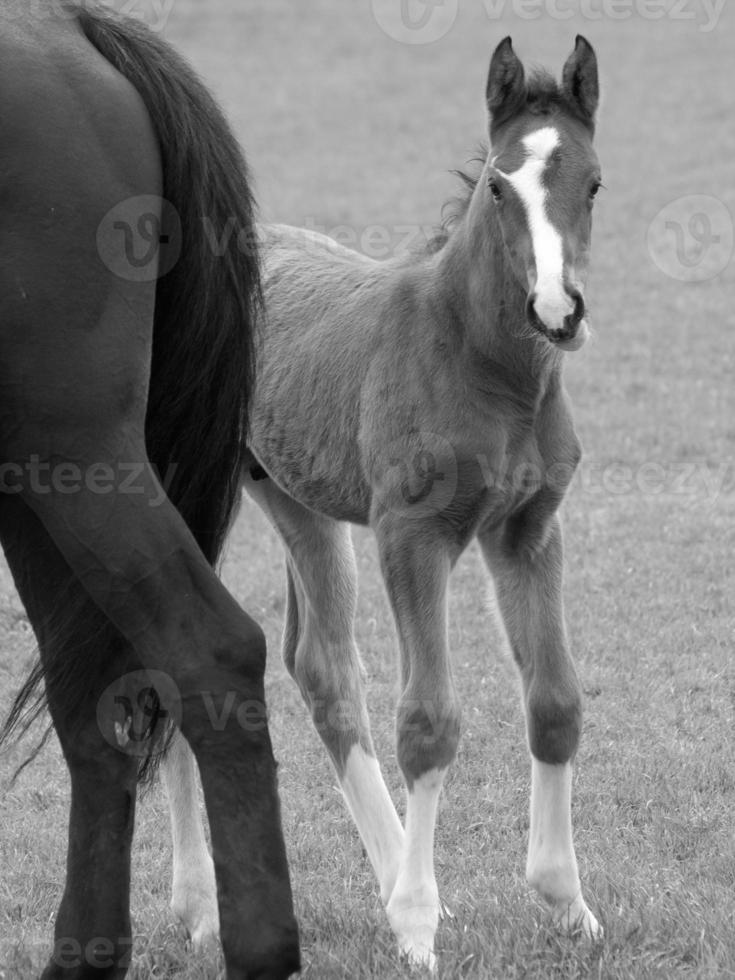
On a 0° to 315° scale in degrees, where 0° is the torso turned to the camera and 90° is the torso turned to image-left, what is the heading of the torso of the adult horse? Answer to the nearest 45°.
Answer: approximately 90°

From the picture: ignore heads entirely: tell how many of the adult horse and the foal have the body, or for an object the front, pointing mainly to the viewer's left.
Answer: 1

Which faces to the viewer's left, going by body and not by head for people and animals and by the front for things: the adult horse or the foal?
the adult horse

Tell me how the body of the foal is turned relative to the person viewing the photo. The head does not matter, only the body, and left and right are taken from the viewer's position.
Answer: facing the viewer and to the right of the viewer

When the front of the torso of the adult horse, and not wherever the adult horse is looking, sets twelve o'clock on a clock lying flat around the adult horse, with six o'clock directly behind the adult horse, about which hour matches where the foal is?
The foal is roughly at 5 o'clock from the adult horse.

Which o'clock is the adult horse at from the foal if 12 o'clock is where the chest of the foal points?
The adult horse is roughly at 3 o'clock from the foal.
